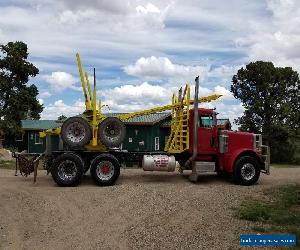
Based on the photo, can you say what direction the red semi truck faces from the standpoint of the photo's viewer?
facing to the right of the viewer
